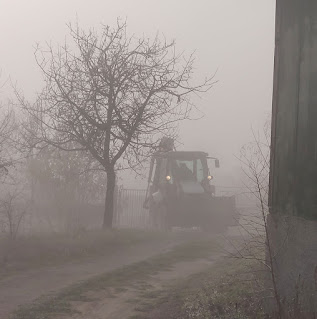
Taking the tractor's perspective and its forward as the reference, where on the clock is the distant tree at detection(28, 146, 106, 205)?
The distant tree is roughly at 4 o'clock from the tractor.

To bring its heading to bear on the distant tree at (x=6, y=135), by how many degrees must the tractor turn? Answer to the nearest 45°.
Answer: approximately 90° to its right

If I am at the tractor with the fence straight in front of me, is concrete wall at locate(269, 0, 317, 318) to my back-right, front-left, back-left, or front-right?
back-left

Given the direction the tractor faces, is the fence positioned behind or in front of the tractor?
behind

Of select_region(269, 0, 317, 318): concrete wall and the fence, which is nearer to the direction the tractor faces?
the concrete wall

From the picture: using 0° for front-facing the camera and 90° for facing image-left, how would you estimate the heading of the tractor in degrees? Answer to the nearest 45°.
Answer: approximately 315°
